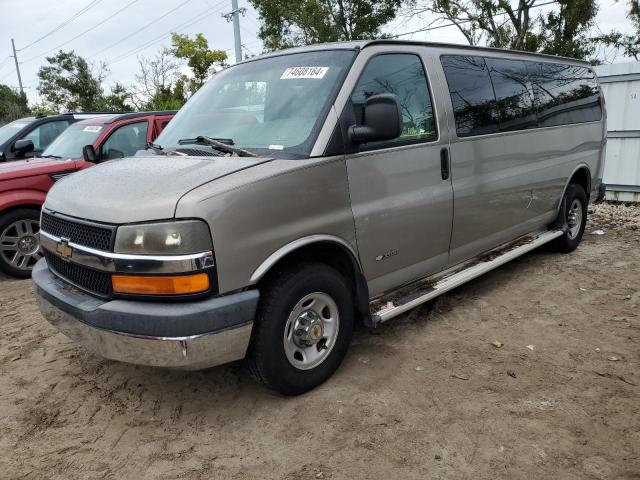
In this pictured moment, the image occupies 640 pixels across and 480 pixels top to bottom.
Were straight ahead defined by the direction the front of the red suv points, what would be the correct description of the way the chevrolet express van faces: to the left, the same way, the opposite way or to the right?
the same way

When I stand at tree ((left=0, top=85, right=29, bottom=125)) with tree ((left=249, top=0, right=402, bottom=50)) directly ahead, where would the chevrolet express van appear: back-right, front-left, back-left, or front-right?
front-right

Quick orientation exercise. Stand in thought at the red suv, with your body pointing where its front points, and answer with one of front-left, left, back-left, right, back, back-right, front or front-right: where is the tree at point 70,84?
back-right

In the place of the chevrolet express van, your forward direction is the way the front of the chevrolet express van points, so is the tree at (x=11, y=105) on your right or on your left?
on your right

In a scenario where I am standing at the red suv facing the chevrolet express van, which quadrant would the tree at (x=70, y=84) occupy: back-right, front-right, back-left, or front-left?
back-left

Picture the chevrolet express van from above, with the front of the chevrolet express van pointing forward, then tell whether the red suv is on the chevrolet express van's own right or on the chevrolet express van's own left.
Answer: on the chevrolet express van's own right

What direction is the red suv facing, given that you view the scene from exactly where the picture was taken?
facing the viewer and to the left of the viewer

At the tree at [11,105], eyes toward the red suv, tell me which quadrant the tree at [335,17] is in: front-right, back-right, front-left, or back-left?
front-left

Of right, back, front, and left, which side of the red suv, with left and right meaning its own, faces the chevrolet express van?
left

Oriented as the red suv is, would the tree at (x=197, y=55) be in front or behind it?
behind

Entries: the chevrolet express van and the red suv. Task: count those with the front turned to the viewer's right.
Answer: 0

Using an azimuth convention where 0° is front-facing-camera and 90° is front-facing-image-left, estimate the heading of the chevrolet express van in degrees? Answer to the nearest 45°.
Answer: approximately 45°
